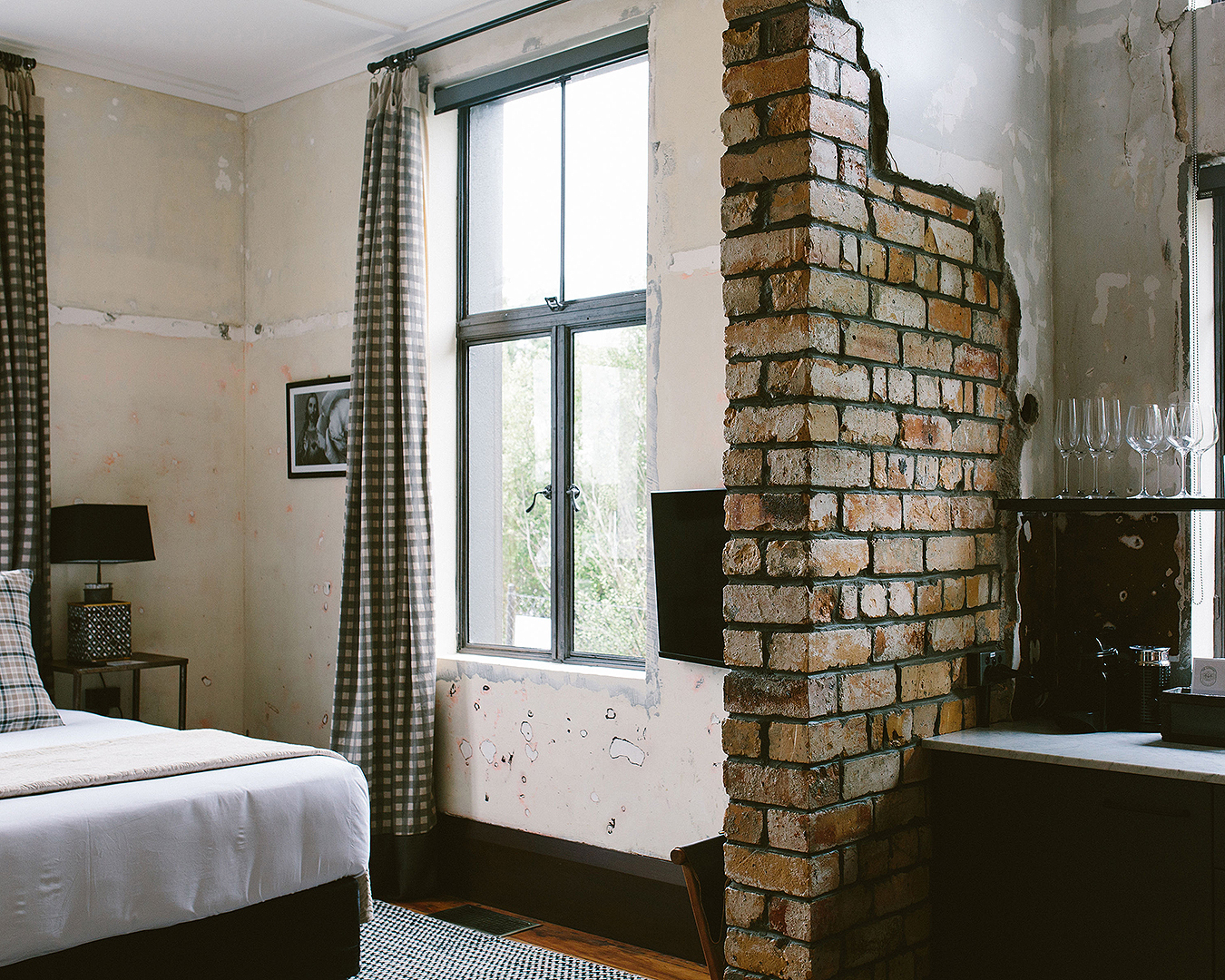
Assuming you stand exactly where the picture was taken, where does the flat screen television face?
facing the viewer and to the left of the viewer

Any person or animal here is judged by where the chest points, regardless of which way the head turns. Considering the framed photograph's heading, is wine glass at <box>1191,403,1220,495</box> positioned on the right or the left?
on its left

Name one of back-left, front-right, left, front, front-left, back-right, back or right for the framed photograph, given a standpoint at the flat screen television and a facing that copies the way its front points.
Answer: right

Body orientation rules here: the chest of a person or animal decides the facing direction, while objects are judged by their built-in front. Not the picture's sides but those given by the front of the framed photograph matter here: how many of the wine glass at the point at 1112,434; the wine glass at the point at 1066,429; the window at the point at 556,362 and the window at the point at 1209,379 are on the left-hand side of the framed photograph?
4

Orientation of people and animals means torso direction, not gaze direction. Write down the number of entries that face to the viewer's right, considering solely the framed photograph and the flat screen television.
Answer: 0

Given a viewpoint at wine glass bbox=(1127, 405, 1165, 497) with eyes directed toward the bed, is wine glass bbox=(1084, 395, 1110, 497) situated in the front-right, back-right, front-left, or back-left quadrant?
front-right

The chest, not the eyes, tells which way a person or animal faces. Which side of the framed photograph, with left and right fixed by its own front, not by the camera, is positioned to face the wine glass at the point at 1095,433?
left

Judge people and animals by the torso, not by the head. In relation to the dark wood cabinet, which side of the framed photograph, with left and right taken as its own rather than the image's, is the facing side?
left

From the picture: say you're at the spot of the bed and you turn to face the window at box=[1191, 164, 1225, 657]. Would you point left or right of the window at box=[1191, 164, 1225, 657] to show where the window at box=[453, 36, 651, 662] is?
left

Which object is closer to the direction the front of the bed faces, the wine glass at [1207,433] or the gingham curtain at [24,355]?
the wine glass

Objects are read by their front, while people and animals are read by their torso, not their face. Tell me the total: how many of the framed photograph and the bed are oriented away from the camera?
0

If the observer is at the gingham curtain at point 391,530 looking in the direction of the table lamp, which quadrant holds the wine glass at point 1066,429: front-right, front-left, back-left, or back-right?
back-left

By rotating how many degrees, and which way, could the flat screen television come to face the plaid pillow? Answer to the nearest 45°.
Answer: approximately 45° to its right
